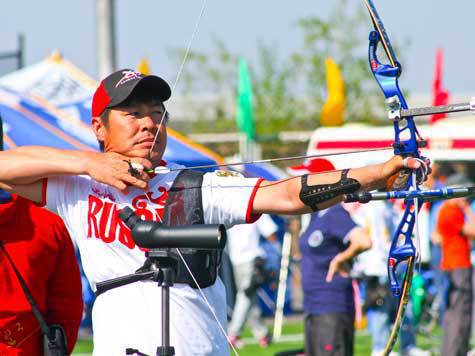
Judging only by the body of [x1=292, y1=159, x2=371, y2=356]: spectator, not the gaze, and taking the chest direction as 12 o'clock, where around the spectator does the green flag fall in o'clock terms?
The green flag is roughly at 4 o'clock from the spectator.

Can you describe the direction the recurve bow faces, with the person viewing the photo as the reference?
facing to the right of the viewer

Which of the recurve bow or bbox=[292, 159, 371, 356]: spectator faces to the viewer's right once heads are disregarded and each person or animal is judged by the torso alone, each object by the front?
the recurve bow

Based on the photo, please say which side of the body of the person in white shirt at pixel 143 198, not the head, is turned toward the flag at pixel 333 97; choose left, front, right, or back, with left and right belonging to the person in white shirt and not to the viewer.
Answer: back
